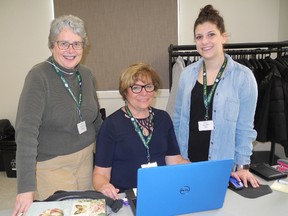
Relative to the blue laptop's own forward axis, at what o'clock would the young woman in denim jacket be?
The young woman in denim jacket is roughly at 2 o'clock from the blue laptop.

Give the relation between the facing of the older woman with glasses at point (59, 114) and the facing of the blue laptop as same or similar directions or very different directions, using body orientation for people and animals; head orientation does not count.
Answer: very different directions

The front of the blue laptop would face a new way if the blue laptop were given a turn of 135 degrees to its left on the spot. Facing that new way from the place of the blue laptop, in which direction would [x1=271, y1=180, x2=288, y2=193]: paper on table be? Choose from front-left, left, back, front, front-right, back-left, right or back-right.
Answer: back-left

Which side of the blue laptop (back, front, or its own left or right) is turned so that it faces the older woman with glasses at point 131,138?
front

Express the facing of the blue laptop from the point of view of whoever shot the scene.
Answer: facing away from the viewer and to the left of the viewer

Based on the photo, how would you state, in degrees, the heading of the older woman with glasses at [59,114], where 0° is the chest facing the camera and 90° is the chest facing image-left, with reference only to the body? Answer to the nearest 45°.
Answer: approximately 315°
